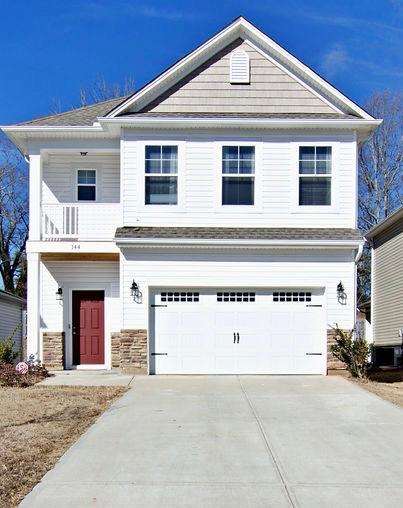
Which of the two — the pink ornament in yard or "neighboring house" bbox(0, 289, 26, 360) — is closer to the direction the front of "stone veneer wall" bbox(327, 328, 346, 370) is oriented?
the pink ornament in yard

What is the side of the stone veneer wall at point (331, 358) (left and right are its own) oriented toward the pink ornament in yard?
right

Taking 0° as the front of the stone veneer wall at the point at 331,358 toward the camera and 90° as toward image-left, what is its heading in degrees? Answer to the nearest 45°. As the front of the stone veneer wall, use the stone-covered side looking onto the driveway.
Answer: approximately 0°

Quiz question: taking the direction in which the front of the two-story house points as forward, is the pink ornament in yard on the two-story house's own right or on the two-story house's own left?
on the two-story house's own right

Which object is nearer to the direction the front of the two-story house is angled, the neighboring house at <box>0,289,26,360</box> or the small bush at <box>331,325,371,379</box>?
the small bush
